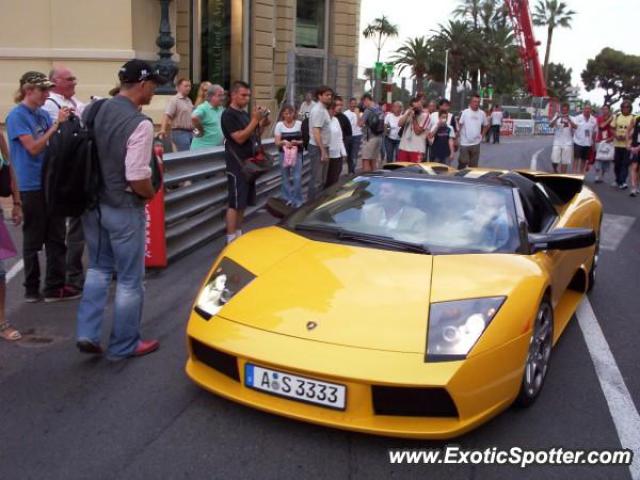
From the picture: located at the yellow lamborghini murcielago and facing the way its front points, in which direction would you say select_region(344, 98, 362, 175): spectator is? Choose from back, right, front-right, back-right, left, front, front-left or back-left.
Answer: back-right

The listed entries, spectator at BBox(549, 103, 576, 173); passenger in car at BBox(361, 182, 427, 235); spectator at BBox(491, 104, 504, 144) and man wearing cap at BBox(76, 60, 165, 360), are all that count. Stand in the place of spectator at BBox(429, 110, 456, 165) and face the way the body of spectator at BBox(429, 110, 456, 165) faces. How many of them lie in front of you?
2

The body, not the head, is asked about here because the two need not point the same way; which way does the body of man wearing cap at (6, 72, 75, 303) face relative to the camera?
to the viewer's right

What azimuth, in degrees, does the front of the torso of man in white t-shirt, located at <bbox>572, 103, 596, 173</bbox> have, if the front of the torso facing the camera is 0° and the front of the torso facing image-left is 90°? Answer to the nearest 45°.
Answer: approximately 0°

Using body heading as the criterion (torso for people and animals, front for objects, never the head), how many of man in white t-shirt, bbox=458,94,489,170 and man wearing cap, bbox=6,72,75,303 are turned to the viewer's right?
1

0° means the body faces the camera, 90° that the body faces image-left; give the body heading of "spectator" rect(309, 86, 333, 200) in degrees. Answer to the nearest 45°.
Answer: approximately 315°

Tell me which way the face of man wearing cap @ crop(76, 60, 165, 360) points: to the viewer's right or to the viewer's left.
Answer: to the viewer's right

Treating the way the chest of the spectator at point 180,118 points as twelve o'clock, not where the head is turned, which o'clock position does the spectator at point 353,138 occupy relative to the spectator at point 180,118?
the spectator at point 353,138 is roughly at 9 o'clock from the spectator at point 180,118.

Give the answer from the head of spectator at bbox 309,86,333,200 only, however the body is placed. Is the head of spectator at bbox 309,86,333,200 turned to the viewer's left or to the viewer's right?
to the viewer's right
